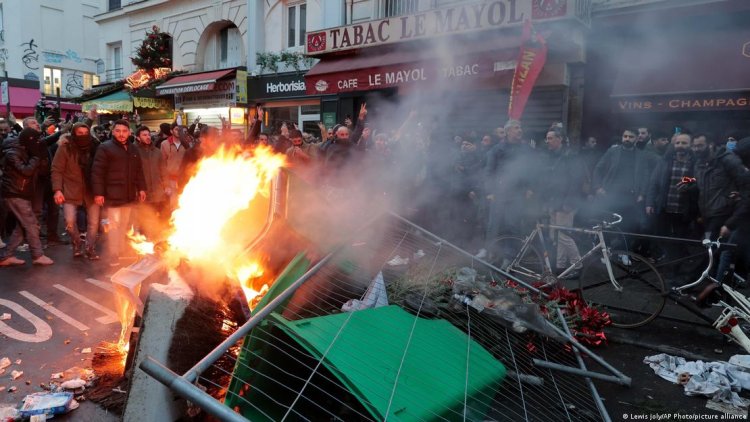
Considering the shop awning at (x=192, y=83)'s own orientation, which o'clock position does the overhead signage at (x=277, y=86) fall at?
The overhead signage is roughly at 9 o'clock from the shop awning.

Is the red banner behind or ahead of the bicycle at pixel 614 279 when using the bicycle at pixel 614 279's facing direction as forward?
behind

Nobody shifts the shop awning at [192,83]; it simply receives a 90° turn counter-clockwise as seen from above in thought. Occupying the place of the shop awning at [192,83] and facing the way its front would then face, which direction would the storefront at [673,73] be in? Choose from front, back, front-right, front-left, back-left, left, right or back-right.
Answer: front

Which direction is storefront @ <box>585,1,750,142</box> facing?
toward the camera

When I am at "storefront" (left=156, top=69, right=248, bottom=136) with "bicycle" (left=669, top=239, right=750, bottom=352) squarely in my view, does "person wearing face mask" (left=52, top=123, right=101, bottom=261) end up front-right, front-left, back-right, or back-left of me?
front-right

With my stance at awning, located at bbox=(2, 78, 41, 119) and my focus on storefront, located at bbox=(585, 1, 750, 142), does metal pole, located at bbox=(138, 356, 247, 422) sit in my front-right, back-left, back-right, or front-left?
front-right

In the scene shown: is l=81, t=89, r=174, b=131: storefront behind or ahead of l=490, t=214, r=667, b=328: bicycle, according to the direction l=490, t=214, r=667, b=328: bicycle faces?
behind

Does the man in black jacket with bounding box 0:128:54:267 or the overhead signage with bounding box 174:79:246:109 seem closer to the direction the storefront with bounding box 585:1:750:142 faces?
the man in black jacket

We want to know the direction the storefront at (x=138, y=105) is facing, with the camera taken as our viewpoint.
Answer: facing the viewer

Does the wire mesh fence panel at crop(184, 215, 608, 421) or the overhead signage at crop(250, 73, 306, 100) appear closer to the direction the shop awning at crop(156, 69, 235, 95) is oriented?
the wire mesh fence panel

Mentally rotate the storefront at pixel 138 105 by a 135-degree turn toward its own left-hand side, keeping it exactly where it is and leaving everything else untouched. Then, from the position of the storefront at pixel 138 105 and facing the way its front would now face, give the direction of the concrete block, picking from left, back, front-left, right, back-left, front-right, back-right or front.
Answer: back-right

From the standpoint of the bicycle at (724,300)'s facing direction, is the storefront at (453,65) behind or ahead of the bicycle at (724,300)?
ahead

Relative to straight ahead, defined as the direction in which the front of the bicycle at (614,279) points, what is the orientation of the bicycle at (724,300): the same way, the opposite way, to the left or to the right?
the opposite way

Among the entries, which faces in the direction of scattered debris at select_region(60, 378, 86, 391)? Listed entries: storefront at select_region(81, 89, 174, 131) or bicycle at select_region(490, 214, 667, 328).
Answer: the storefront

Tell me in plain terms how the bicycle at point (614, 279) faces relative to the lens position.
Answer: facing the viewer and to the right of the viewer

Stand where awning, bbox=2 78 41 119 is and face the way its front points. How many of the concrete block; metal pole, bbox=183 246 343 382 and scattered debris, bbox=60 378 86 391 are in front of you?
3
